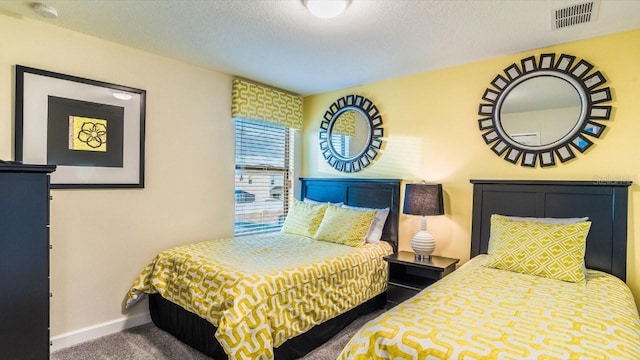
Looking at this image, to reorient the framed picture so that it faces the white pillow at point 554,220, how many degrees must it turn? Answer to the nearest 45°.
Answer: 0° — it already faces it

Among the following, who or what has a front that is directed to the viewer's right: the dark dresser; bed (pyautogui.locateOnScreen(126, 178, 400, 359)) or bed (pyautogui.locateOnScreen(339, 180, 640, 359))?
the dark dresser

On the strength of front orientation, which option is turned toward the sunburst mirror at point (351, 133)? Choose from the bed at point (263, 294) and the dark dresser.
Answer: the dark dresser

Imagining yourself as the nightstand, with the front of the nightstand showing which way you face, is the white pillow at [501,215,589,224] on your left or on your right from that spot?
on your left

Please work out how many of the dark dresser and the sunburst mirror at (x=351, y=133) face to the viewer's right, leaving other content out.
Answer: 1

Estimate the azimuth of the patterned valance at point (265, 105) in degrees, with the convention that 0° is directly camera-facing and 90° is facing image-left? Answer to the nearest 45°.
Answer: approximately 315°

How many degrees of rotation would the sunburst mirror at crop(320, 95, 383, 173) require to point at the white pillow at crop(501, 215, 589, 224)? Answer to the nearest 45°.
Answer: approximately 90° to its left

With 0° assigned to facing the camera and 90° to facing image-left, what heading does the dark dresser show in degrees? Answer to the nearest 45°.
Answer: approximately 270°

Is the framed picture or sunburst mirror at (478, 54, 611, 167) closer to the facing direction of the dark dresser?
the sunburst mirror
